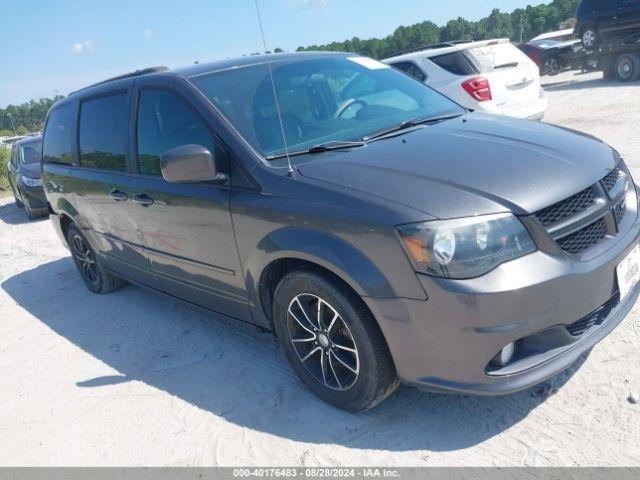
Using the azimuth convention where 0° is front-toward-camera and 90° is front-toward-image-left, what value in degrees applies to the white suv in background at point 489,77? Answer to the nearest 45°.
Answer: approximately 135°

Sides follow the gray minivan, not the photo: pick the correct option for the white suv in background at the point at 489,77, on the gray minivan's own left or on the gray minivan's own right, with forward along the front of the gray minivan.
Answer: on the gray minivan's own left

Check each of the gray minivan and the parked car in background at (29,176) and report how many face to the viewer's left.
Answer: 0

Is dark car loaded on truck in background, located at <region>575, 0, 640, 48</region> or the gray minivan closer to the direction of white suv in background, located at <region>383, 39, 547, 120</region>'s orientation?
the dark car loaded on truck in background

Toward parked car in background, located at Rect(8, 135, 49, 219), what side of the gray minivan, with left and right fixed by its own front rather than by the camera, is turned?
back

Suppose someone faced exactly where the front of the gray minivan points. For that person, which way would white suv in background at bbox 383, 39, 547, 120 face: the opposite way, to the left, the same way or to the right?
the opposite way

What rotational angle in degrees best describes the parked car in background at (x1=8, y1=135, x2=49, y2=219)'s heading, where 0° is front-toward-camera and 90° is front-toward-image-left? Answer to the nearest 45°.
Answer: approximately 315°

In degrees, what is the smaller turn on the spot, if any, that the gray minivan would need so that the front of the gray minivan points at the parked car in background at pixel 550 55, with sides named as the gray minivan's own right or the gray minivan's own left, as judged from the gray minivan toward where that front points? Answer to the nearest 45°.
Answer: approximately 90° to the gray minivan's own left
